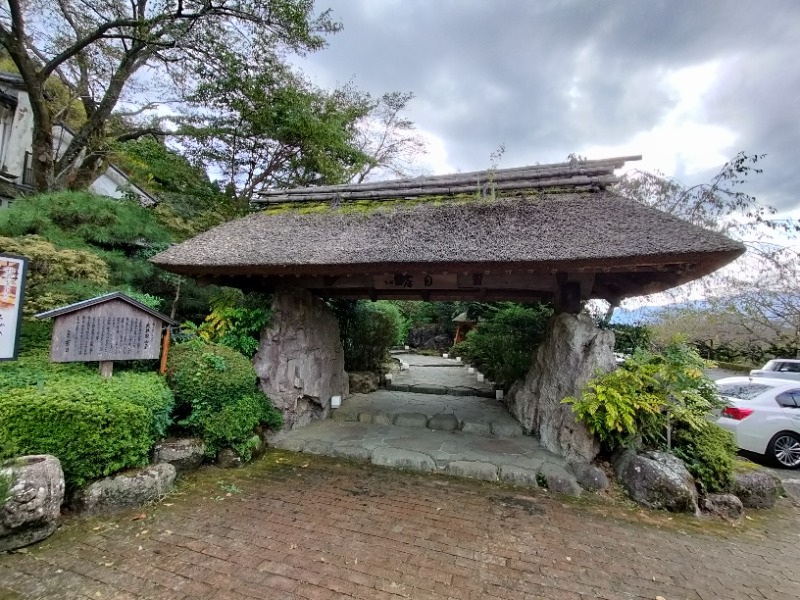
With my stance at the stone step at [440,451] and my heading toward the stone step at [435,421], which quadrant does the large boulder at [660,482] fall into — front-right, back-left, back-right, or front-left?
back-right

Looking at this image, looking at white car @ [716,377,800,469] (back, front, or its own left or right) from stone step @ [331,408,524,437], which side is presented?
back

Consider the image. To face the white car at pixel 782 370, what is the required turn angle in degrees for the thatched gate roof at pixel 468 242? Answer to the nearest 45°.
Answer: approximately 135° to its left

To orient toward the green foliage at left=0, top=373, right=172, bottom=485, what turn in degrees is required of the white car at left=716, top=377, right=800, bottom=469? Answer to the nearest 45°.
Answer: approximately 180°

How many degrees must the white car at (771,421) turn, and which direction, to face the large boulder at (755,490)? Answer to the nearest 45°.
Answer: approximately 135° to its right

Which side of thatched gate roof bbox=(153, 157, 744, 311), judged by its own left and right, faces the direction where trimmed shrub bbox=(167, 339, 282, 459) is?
right

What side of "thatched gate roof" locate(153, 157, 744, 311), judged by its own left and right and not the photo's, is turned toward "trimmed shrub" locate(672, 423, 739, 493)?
left

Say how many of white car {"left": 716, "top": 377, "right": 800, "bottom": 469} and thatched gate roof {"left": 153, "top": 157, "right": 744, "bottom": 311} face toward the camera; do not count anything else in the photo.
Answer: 1

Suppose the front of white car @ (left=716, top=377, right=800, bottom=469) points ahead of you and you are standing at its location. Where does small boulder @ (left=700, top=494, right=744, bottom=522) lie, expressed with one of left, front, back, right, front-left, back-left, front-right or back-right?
back-right

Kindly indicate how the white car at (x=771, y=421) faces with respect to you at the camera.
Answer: facing away from the viewer and to the right of the viewer

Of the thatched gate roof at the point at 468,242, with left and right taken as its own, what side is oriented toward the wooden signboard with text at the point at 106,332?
right
